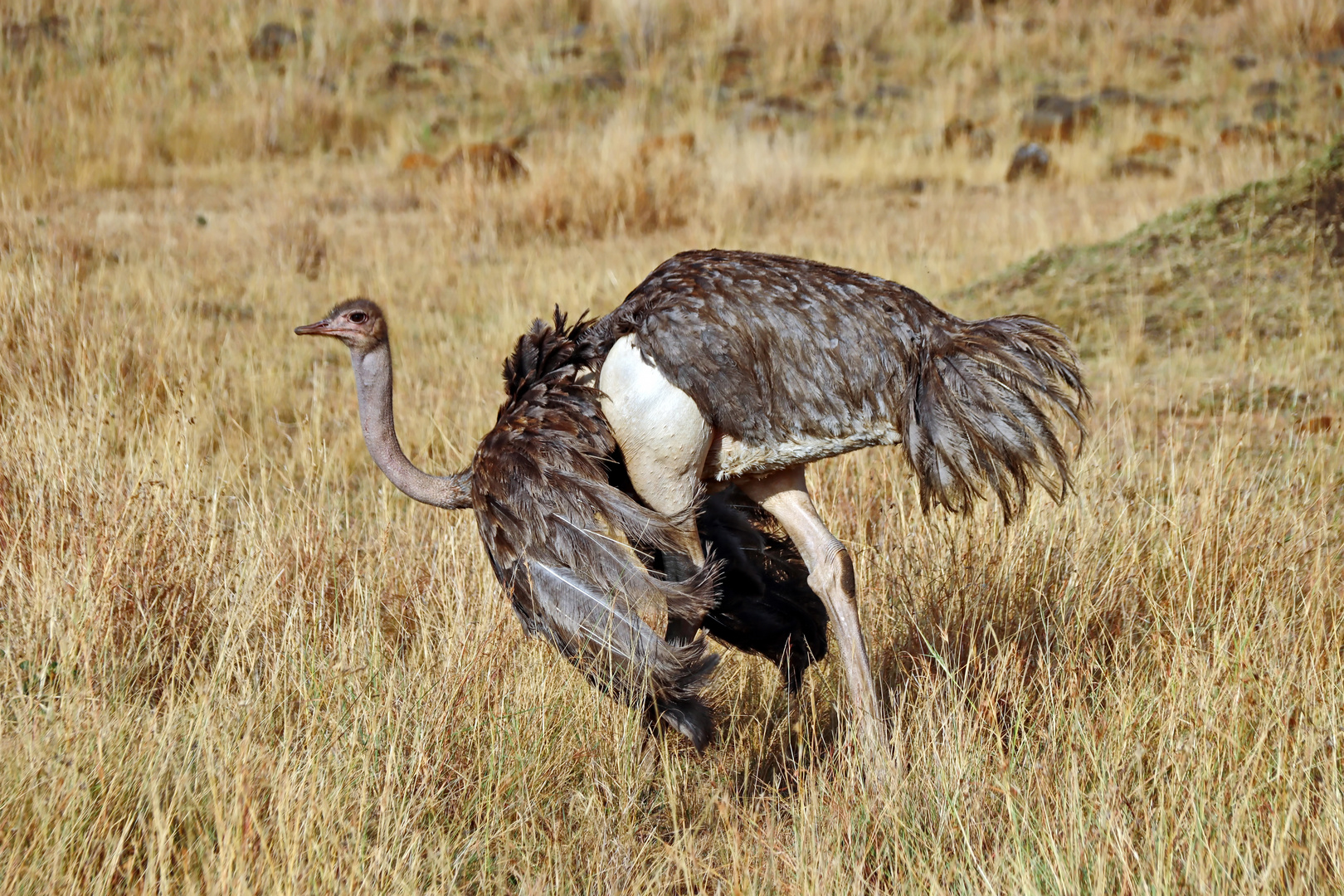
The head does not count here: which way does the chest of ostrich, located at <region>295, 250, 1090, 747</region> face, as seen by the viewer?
to the viewer's left
